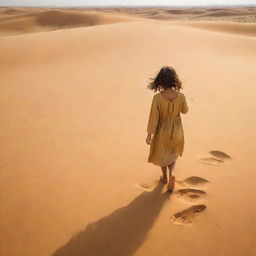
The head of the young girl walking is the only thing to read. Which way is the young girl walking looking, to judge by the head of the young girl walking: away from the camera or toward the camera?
away from the camera

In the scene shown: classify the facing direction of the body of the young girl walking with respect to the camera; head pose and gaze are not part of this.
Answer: away from the camera
